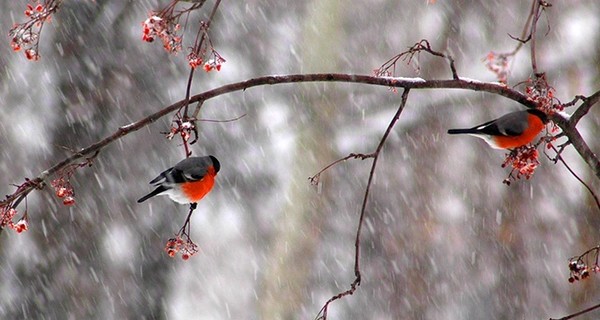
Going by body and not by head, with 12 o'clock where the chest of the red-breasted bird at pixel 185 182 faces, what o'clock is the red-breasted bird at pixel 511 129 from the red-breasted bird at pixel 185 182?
the red-breasted bird at pixel 511 129 is roughly at 12 o'clock from the red-breasted bird at pixel 185 182.

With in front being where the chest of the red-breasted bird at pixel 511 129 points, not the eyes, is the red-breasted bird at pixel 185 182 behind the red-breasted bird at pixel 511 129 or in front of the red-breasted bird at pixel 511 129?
behind

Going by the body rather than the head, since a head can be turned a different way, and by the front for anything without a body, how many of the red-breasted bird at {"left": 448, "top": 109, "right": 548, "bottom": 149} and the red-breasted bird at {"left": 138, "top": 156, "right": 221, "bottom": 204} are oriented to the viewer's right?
2

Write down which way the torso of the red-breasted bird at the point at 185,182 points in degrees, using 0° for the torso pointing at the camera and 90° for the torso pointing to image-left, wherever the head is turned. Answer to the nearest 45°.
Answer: approximately 270°

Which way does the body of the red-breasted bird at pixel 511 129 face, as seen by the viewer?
to the viewer's right
